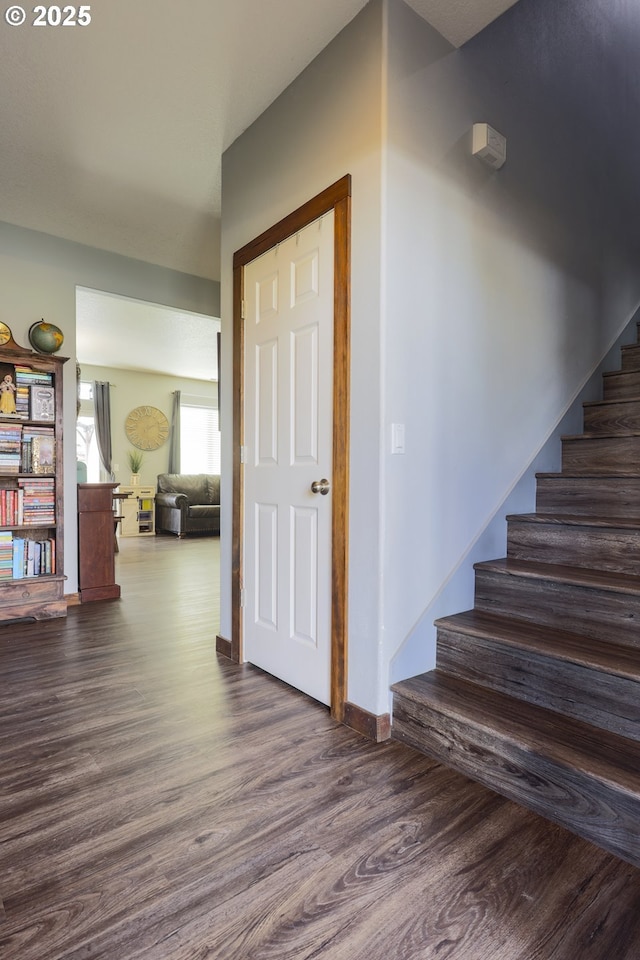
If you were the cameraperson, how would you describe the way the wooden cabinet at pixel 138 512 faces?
facing the viewer

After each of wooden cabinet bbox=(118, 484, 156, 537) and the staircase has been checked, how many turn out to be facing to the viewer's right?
0

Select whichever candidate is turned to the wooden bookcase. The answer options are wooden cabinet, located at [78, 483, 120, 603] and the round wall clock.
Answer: the round wall clock

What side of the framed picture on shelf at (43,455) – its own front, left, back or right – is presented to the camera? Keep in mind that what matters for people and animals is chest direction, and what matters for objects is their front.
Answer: front

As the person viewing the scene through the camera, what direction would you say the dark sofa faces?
facing the viewer and to the right of the viewer

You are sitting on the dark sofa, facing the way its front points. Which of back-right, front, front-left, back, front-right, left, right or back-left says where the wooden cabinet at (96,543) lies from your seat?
front-right

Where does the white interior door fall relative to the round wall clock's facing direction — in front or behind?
in front

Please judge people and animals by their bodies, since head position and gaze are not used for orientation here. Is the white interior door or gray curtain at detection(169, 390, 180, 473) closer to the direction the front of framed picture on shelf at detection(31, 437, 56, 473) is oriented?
the white interior door

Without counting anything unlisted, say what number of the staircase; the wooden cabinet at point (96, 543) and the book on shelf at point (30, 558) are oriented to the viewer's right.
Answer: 1
